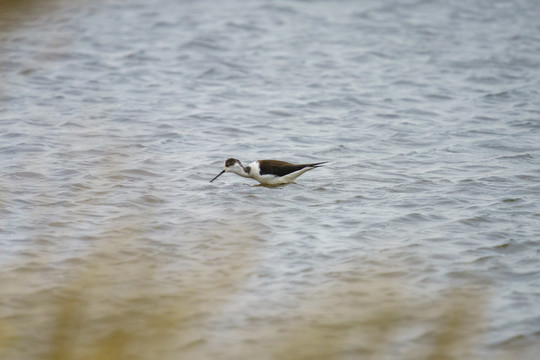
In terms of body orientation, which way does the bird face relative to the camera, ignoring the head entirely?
to the viewer's left
